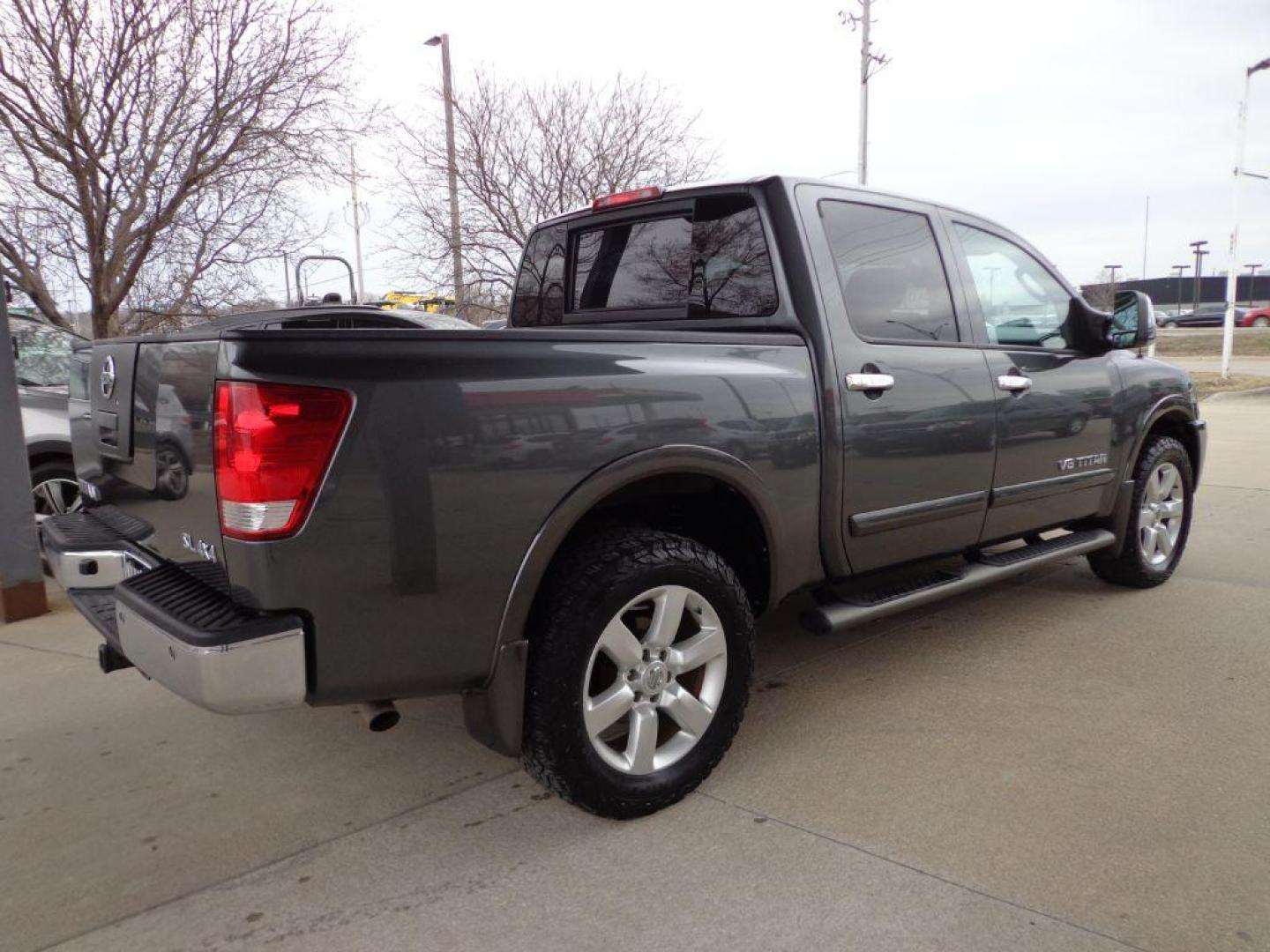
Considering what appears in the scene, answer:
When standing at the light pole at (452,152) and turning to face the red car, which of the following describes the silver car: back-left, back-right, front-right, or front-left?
back-right

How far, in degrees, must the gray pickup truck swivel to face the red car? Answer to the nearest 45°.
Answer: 0° — it already faces it

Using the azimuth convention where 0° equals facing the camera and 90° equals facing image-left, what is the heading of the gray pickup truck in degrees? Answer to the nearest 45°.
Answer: approximately 225°
